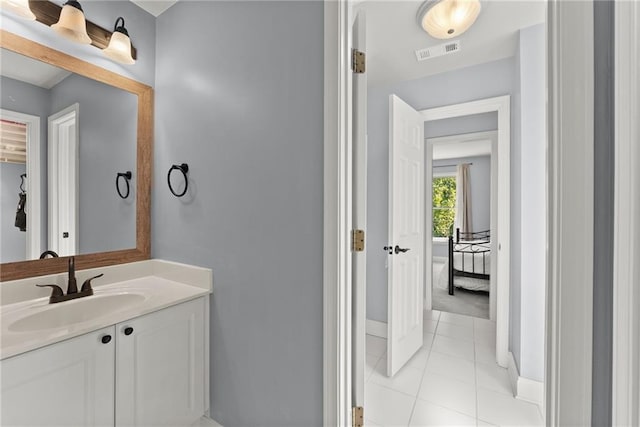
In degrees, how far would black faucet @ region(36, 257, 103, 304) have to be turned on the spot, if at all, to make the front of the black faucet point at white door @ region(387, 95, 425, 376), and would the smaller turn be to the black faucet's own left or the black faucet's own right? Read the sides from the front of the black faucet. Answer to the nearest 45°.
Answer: approximately 45° to the black faucet's own left

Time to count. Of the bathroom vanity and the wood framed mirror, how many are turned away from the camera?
0

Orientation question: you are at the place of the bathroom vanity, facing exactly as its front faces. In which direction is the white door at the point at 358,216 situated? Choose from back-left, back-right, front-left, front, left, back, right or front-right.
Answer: front

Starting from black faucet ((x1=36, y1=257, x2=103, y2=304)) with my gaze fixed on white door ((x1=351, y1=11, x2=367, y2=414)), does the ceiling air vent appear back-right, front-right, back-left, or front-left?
front-left

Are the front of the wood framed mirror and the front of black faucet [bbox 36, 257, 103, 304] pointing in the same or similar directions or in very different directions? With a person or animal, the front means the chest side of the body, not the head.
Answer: same or similar directions

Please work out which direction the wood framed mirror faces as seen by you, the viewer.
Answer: facing the viewer and to the right of the viewer

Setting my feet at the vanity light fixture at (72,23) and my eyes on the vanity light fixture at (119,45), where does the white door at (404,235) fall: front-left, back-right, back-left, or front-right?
front-right

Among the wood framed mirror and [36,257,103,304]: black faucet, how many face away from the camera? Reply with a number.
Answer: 0

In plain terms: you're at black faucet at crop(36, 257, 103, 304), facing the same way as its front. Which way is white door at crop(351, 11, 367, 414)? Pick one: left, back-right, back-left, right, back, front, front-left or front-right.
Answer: front

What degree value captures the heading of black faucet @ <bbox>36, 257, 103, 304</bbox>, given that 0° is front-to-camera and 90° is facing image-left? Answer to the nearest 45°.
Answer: approximately 315°
